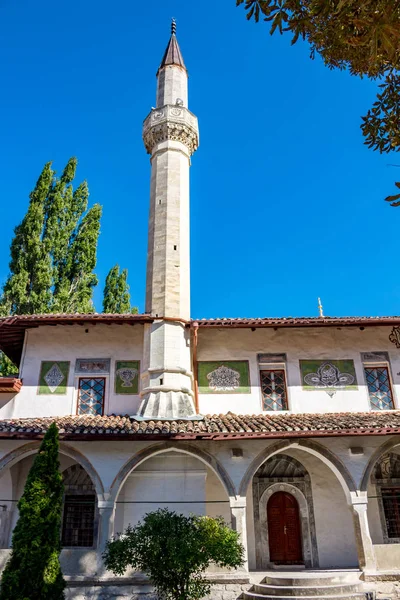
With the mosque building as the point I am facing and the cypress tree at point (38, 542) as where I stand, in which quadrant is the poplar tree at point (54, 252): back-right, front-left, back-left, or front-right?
front-left

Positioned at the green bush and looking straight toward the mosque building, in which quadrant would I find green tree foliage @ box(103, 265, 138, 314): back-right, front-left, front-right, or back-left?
front-left

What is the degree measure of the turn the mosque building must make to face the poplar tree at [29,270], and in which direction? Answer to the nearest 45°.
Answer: approximately 135° to its right

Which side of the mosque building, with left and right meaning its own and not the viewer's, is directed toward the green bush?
front

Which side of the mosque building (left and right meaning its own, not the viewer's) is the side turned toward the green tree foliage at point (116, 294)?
back

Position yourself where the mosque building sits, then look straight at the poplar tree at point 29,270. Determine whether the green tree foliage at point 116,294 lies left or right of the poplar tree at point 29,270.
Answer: right

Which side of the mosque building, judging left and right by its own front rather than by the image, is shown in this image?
front
